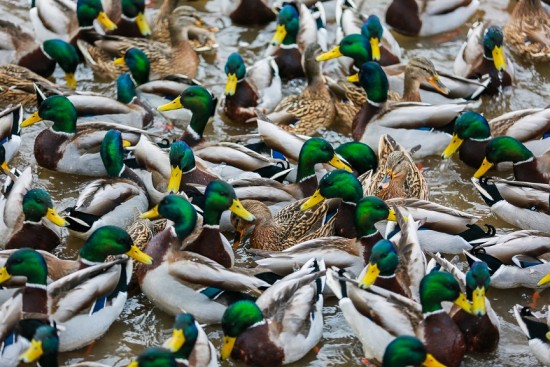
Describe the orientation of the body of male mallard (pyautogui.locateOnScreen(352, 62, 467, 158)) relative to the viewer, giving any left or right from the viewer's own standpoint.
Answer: facing to the left of the viewer

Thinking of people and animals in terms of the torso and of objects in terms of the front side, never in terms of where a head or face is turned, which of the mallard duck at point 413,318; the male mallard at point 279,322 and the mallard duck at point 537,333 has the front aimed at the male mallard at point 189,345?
the male mallard at point 279,322

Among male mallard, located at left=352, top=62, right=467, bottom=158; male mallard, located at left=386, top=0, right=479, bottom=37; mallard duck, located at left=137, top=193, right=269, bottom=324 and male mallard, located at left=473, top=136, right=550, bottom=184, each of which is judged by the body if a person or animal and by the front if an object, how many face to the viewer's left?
4

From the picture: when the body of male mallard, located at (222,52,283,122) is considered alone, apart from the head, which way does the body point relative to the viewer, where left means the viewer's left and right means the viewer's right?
facing the viewer and to the left of the viewer

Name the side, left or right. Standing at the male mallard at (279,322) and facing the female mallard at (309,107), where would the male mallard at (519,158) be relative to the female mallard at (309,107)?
right

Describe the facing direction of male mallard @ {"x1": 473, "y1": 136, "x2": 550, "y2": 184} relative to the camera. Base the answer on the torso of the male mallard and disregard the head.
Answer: to the viewer's left

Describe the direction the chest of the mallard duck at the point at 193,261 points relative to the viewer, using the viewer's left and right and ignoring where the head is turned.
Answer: facing to the left of the viewer

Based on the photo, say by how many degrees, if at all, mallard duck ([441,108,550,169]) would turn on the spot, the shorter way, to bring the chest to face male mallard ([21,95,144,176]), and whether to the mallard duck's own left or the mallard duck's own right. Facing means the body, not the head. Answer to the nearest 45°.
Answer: approximately 45° to the mallard duck's own right

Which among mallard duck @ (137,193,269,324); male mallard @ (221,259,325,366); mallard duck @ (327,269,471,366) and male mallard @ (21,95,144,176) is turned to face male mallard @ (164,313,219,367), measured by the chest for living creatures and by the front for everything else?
male mallard @ (221,259,325,366)

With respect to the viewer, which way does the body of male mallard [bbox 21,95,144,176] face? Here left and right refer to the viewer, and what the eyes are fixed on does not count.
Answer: facing to the left of the viewer

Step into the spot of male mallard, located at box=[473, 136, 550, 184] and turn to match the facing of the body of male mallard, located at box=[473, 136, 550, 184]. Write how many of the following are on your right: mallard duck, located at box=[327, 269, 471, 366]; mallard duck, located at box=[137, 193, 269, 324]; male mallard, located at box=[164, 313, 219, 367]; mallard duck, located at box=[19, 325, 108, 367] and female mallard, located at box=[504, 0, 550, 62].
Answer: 1

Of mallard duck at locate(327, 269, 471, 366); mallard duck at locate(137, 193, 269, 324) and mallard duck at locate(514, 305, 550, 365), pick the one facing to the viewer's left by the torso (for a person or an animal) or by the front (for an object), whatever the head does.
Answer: mallard duck at locate(137, 193, 269, 324)

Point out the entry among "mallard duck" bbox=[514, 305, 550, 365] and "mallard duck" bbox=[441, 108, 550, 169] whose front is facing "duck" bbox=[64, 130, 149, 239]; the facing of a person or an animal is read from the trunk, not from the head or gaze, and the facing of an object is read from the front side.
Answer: "mallard duck" bbox=[441, 108, 550, 169]

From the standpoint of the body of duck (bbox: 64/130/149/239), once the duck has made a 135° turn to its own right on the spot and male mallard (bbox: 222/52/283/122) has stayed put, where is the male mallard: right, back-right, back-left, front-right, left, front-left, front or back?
back-left

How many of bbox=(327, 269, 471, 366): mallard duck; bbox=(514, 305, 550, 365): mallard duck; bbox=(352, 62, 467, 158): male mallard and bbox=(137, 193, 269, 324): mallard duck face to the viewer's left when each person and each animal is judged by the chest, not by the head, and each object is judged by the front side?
2

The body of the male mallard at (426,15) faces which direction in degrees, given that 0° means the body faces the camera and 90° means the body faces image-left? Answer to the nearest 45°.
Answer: approximately 90°

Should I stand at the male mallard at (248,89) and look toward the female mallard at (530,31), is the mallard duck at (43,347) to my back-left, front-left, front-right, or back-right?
back-right
